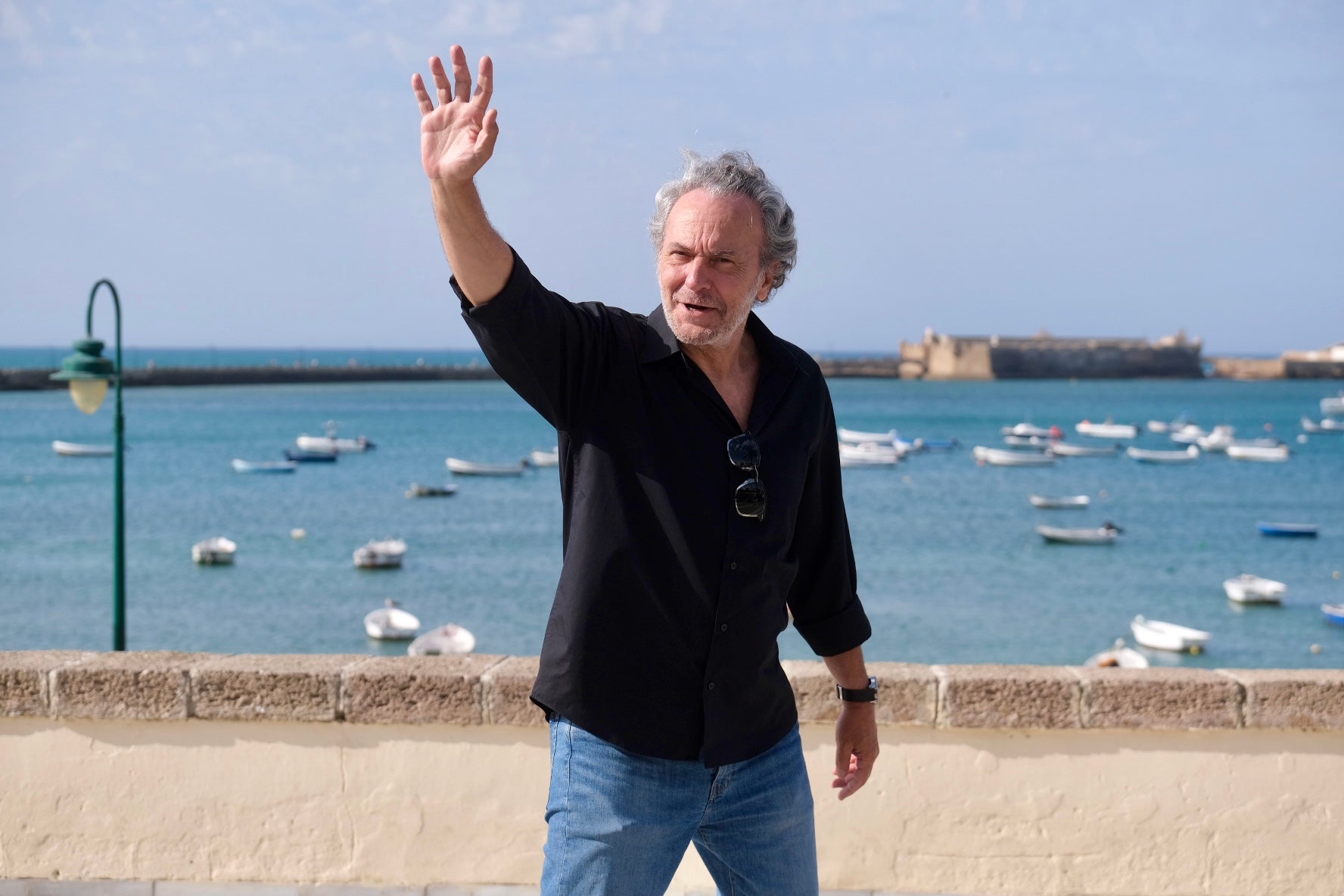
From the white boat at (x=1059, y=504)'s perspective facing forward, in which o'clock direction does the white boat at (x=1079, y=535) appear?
the white boat at (x=1079, y=535) is roughly at 9 o'clock from the white boat at (x=1059, y=504).

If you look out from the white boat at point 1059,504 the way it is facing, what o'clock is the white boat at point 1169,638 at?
the white boat at point 1169,638 is roughly at 9 o'clock from the white boat at point 1059,504.

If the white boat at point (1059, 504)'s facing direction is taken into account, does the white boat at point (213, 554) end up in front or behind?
in front

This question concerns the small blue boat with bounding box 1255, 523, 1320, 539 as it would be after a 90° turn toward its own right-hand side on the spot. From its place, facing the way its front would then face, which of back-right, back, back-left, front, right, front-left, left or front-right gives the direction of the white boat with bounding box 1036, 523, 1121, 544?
back-left

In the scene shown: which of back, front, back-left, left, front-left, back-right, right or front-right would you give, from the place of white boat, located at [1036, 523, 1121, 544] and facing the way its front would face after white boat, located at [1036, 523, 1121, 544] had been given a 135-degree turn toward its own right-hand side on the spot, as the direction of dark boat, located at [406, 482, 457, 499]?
back-left

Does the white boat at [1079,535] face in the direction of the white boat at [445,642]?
no

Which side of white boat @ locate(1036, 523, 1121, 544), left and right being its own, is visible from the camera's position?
left

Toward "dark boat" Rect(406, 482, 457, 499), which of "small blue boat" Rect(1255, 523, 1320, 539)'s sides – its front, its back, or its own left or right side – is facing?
front

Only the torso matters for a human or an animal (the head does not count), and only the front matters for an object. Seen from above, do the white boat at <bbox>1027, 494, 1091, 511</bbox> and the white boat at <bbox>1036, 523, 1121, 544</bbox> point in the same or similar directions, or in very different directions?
same or similar directions

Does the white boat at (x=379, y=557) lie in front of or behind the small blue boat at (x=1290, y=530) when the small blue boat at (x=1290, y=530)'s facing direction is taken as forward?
in front

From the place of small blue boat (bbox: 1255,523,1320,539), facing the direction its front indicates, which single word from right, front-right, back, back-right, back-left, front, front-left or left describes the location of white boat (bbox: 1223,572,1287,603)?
left

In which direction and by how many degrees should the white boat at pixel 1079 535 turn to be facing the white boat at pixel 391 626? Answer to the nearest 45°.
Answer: approximately 45° to its left

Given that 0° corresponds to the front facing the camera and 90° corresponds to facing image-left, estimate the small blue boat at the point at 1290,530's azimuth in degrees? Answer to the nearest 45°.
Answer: approximately 90°

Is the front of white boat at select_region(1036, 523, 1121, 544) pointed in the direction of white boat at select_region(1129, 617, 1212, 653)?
no

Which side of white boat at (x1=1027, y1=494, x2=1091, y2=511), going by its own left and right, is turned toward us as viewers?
left

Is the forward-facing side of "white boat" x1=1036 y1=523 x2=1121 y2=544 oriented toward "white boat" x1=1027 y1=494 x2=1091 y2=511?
no
